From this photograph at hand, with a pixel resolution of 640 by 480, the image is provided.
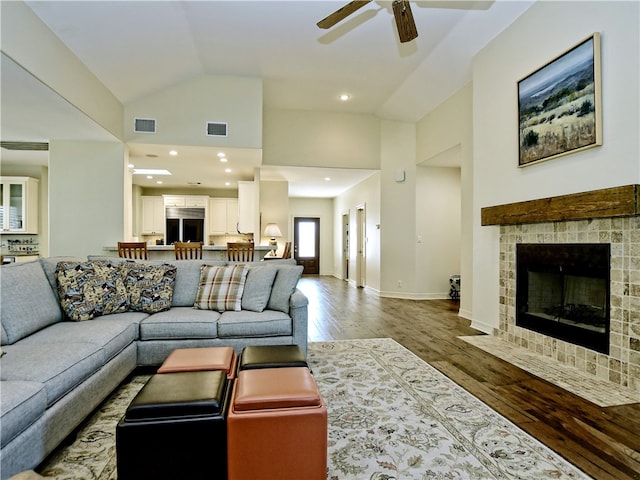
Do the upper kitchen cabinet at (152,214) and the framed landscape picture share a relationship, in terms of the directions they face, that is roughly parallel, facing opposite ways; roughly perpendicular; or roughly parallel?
roughly perpendicular

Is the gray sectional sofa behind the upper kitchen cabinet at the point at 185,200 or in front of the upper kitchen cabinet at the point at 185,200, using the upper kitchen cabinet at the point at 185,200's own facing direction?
in front

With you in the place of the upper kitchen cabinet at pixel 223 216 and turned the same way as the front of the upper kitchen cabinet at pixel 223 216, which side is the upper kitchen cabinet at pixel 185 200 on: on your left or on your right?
on your right

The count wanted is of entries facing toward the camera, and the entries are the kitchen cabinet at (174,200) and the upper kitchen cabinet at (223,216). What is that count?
2

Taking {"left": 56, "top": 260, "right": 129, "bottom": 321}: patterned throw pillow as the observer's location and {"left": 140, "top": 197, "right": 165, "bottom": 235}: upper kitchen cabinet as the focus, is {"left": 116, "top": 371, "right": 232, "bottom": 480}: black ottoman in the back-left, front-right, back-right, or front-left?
back-right

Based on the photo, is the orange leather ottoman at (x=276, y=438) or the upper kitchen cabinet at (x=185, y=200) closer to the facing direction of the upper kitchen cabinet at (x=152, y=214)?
the orange leather ottoman

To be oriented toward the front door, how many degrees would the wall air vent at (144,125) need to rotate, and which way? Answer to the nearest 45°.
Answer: approximately 135° to its left

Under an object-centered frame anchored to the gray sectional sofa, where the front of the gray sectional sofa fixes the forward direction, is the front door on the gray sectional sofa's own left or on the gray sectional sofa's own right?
on the gray sectional sofa's own left

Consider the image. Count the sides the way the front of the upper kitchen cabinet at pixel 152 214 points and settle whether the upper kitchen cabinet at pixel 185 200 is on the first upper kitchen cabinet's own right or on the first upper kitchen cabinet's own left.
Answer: on the first upper kitchen cabinet's own left

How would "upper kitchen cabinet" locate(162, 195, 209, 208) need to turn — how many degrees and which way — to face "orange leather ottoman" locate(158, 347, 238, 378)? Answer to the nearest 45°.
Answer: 0° — it already faces it

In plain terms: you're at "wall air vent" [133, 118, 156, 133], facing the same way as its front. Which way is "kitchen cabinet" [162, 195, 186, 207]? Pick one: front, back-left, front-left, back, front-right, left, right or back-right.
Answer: back
